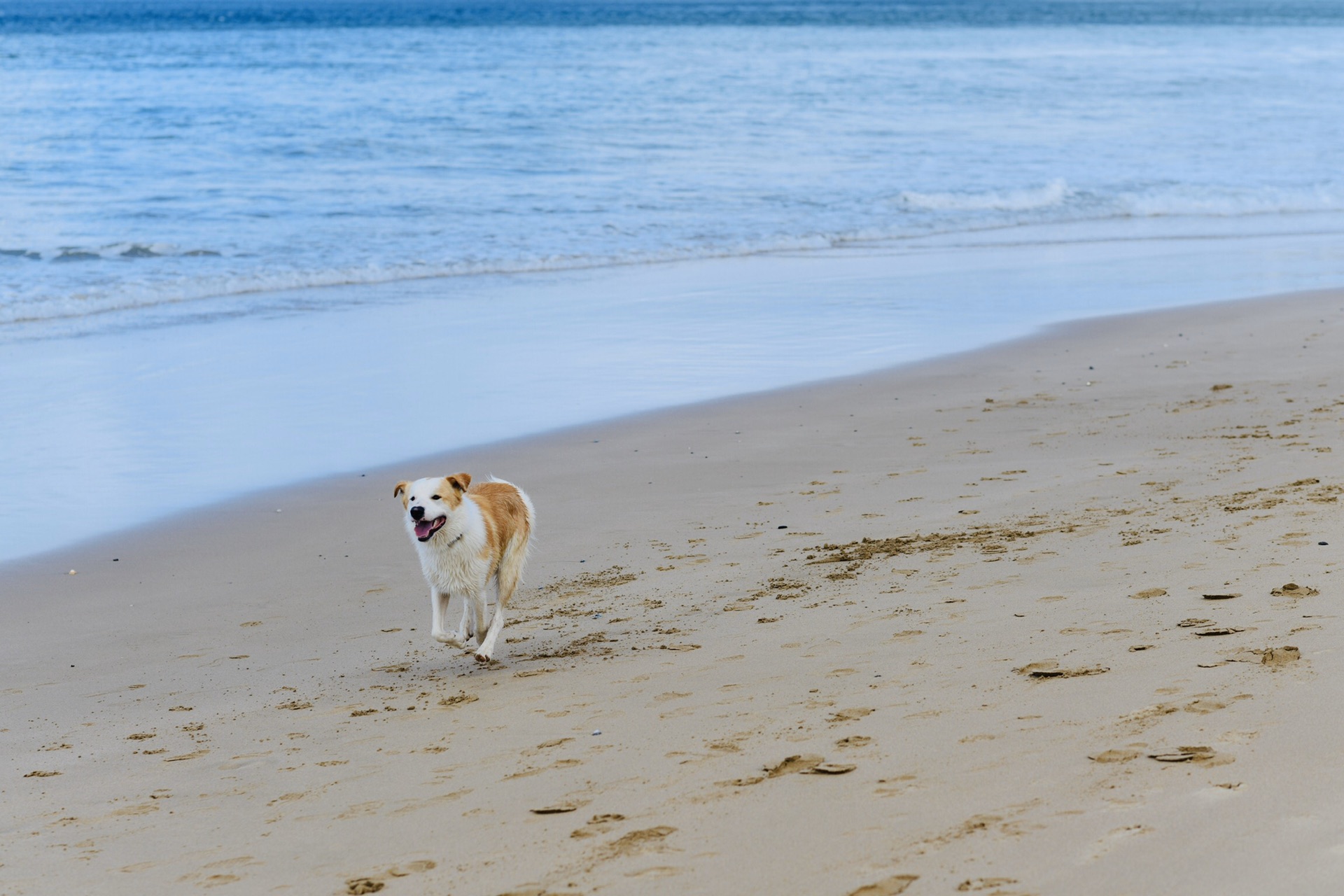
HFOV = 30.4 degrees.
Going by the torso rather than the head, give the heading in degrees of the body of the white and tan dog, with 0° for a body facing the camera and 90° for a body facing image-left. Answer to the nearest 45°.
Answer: approximately 45°
